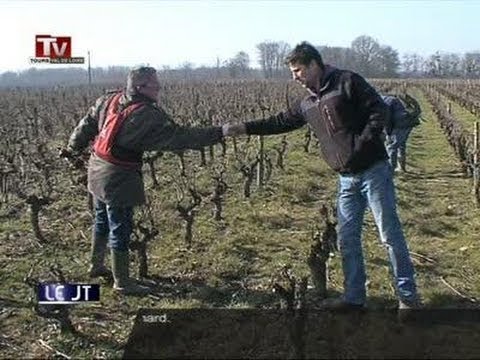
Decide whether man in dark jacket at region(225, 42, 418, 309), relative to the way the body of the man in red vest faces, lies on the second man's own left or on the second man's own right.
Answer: on the second man's own right

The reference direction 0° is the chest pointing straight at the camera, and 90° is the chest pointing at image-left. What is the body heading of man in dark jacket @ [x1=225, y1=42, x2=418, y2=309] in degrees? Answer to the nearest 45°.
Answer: approximately 45°

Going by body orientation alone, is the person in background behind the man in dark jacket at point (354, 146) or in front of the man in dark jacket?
behind

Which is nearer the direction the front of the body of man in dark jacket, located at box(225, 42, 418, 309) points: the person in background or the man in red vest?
the man in red vest

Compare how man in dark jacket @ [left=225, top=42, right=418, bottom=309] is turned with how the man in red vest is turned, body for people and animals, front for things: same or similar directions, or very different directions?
very different directions

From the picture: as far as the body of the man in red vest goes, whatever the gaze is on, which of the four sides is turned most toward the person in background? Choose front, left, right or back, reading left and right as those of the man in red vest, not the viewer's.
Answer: front

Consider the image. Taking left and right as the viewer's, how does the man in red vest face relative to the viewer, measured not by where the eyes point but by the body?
facing away from the viewer and to the right of the viewer
